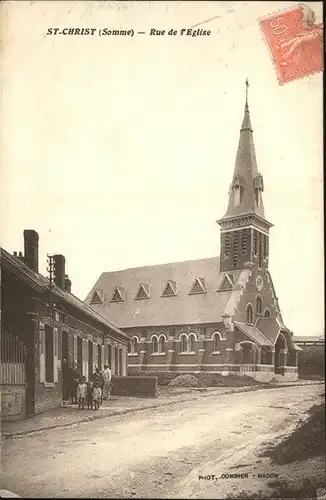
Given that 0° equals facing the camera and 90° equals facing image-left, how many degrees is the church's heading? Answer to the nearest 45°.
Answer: approximately 315°
